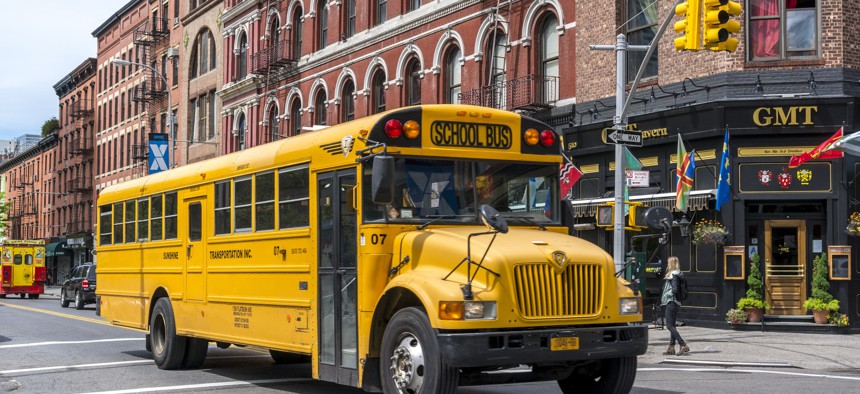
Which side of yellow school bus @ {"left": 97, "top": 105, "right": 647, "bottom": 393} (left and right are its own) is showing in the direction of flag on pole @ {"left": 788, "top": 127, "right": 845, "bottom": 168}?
left

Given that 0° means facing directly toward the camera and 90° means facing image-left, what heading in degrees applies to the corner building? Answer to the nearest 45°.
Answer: approximately 0°

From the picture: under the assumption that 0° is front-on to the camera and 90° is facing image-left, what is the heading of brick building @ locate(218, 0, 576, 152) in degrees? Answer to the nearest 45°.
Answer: approximately 45°

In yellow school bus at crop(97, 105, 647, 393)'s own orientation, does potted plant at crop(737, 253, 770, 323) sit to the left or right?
on its left

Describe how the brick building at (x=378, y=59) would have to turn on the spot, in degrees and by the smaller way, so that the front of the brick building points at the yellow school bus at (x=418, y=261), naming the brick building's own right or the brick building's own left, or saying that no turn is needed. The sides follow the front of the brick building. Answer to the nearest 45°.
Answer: approximately 45° to the brick building's own left

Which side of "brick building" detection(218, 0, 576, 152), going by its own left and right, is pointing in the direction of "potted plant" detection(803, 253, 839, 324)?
left

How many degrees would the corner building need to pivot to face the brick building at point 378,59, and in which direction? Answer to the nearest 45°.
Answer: approximately 135° to its right

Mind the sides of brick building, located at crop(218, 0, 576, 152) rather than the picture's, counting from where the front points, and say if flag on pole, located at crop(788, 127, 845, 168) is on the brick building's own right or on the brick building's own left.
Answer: on the brick building's own left

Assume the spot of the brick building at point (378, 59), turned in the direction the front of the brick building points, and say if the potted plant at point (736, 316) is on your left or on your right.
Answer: on your left

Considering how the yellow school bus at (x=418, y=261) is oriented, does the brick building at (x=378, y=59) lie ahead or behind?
behind

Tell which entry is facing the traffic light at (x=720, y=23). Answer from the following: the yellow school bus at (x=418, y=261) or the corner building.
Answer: the corner building

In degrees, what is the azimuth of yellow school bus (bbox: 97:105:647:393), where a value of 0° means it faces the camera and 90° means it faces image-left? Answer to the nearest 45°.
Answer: approximately 315°

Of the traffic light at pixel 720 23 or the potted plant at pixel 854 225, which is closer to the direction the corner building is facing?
the traffic light

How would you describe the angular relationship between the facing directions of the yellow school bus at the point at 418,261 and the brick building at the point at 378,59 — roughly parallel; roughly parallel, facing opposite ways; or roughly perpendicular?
roughly perpendicular
